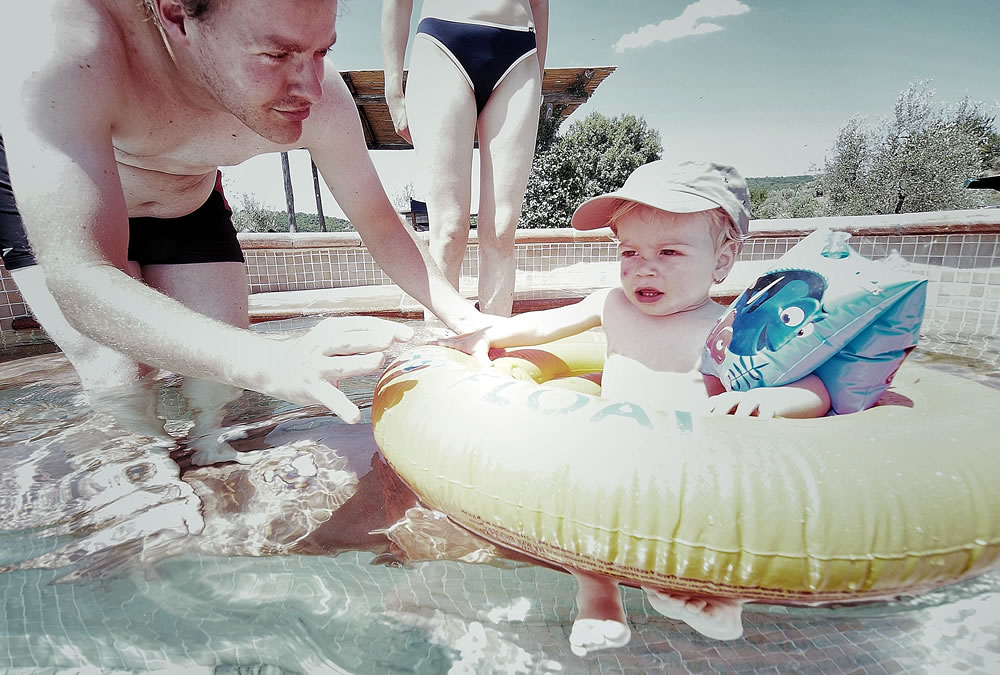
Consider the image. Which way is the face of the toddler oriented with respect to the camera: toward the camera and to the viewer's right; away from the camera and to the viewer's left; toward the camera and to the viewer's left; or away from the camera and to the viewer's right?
toward the camera and to the viewer's left

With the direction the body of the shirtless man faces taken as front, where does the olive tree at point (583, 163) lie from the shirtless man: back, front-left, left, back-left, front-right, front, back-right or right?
left

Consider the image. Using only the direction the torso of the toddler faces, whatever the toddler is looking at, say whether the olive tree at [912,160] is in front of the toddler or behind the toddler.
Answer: behind

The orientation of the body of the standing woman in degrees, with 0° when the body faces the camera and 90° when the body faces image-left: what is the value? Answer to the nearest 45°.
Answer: approximately 0°

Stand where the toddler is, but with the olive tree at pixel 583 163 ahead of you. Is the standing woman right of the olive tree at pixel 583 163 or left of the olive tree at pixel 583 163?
left

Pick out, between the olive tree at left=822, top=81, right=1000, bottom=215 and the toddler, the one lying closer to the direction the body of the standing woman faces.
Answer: the toddler

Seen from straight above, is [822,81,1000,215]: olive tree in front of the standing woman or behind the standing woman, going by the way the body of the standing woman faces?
behind

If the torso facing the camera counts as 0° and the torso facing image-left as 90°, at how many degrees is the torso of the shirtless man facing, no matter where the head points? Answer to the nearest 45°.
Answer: approximately 315°

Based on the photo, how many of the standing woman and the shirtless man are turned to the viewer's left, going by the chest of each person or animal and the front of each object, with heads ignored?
0

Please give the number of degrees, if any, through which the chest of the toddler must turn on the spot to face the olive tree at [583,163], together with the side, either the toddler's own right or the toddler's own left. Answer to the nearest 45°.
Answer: approximately 135° to the toddler's own right

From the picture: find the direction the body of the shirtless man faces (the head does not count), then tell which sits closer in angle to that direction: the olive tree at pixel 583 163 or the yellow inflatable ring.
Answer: the yellow inflatable ring

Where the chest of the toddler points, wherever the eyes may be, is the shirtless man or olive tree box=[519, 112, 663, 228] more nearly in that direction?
the shirtless man

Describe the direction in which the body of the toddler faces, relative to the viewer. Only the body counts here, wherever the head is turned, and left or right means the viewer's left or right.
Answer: facing the viewer and to the left of the viewer

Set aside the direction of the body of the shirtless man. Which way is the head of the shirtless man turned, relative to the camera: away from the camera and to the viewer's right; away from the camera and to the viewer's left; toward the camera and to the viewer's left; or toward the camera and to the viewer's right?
toward the camera and to the viewer's right

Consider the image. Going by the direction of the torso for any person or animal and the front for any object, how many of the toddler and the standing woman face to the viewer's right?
0
